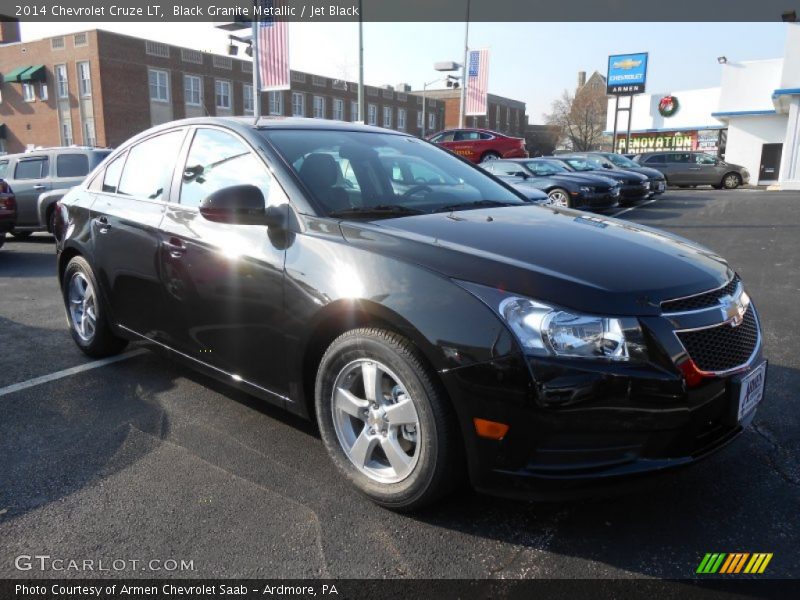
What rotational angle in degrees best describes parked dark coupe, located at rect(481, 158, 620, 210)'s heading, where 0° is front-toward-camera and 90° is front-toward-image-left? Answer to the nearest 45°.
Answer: approximately 315°

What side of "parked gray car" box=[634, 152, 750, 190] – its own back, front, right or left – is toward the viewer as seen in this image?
right

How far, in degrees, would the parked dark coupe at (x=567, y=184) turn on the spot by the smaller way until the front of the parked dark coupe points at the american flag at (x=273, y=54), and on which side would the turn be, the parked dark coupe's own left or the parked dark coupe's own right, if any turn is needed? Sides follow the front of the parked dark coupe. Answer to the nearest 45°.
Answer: approximately 180°

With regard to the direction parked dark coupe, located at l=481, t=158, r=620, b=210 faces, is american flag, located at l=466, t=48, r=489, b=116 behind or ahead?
behind

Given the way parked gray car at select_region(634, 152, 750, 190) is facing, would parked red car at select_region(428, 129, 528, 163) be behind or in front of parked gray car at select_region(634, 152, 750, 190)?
behind

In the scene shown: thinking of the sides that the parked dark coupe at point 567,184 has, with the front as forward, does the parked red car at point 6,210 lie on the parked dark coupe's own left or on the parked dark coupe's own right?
on the parked dark coupe's own right
